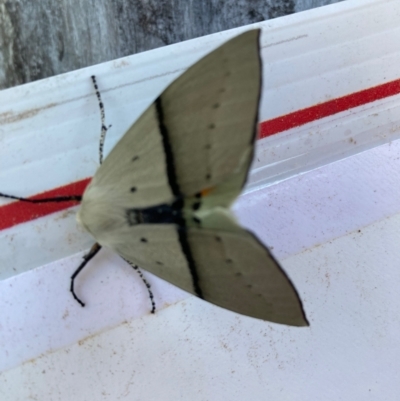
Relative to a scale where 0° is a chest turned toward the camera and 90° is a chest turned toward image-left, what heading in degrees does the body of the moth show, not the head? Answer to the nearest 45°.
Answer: approximately 90°
